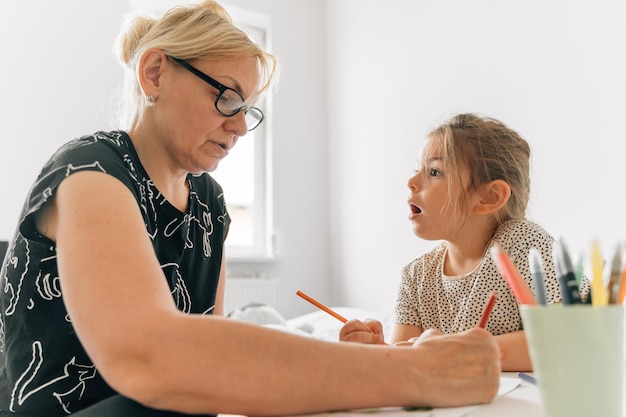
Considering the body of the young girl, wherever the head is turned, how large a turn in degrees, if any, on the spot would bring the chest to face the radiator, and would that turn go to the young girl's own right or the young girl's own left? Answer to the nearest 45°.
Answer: approximately 90° to the young girl's own right

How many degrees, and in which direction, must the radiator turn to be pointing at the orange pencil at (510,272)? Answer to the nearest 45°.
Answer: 0° — it already faces it

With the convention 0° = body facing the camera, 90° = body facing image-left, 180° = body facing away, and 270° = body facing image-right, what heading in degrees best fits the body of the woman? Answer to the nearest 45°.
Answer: approximately 315°

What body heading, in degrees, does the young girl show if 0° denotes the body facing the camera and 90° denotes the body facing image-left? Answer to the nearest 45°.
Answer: approximately 45°

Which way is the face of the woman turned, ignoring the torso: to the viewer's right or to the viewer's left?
to the viewer's right

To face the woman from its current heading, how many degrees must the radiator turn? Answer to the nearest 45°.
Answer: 0° — it already faces them

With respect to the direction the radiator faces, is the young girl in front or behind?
in front

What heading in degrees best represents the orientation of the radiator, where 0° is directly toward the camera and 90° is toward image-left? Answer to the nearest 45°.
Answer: approximately 0°

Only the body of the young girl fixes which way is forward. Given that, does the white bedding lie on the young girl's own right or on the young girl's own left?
on the young girl's own right

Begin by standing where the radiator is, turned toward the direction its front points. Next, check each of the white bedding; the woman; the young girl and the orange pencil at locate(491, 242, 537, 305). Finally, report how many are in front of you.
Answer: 4
